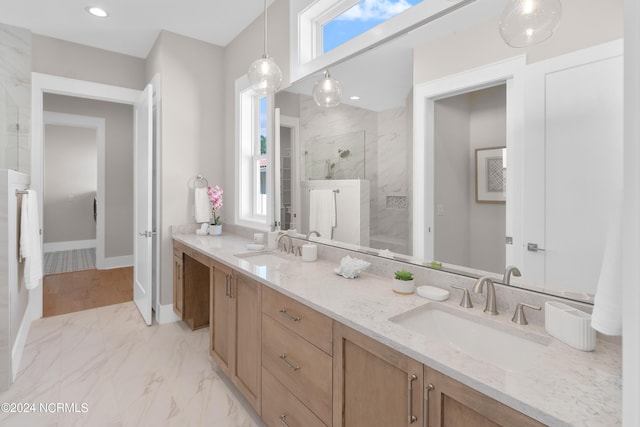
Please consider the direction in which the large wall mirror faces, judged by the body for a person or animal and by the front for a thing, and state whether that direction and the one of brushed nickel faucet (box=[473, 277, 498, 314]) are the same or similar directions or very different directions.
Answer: same or similar directions

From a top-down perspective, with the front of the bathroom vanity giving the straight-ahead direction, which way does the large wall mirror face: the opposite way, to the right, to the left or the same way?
the same way

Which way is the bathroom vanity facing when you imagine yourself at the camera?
facing the viewer and to the left of the viewer

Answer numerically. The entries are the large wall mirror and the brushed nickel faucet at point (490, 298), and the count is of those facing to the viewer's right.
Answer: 0

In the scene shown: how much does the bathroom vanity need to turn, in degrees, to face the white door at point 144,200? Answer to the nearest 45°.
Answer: approximately 90° to its right

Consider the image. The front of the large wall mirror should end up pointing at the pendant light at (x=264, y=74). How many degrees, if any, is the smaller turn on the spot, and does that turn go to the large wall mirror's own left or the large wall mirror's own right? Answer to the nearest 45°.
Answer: approximately 45° to the large wall mirror's own right

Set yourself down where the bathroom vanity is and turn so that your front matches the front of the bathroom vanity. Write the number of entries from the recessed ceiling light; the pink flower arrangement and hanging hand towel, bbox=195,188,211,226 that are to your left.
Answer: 0

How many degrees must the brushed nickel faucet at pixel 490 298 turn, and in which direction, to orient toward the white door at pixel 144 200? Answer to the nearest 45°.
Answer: approximately 45° to its right

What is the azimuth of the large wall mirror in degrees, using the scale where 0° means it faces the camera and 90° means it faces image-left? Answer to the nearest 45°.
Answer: approximately 45°

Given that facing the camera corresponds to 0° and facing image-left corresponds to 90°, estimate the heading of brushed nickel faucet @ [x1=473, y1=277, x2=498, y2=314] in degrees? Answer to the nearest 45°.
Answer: approximately 45°

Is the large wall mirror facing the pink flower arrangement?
no

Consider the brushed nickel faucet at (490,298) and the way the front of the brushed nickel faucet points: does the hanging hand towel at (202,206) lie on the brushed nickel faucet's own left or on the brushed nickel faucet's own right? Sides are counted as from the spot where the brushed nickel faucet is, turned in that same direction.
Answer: on the brushed nickel faucet's own right

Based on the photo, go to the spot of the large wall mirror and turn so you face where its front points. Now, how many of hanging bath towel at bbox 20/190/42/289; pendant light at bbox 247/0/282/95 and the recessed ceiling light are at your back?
0
